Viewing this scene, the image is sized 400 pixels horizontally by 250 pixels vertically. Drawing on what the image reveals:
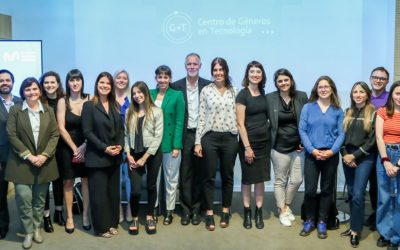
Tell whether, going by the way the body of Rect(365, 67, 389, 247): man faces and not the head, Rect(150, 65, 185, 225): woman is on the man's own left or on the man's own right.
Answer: on the man's own right

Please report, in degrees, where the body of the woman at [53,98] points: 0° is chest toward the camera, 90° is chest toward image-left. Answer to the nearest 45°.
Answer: approximately 0°

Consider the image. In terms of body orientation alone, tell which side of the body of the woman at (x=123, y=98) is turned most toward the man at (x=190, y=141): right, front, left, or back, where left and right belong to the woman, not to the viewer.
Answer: left

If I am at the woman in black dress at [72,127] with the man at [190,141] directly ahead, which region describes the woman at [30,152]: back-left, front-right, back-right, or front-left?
back-right

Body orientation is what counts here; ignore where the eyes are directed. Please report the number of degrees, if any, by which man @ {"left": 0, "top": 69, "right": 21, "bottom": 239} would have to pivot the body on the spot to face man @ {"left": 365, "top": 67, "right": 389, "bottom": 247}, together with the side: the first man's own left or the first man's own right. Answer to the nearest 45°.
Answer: approximately 90° to the first man's own left

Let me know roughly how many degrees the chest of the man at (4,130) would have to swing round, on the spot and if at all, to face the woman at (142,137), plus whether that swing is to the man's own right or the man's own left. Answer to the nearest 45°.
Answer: approximately 90° to the man's own left

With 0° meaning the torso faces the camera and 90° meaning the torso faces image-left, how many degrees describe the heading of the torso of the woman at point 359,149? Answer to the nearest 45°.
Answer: approximately 45°

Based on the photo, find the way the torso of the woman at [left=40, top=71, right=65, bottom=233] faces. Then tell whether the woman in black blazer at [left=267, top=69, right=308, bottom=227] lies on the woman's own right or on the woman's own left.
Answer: on the woman's own left

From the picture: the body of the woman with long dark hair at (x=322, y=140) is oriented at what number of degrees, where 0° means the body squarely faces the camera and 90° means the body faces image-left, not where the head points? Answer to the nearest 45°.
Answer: approximately 0°
